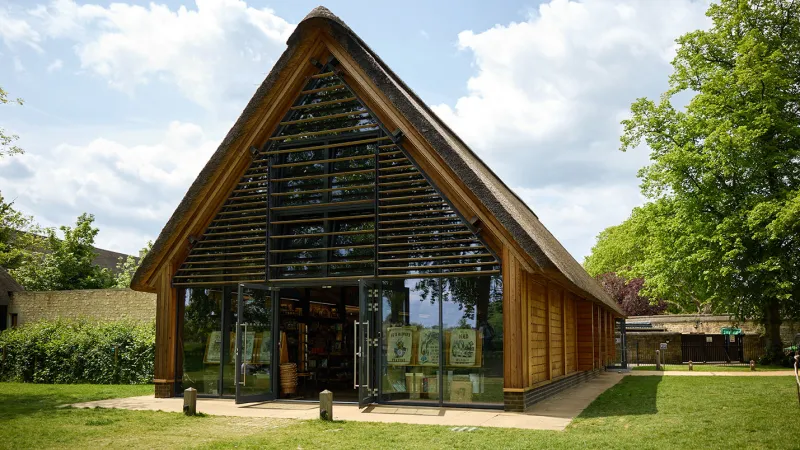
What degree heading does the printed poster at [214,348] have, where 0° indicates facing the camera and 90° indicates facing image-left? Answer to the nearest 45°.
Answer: approximately 0°

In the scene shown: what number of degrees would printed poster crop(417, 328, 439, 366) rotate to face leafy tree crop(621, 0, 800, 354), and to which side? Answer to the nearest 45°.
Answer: approximately 135° to its left

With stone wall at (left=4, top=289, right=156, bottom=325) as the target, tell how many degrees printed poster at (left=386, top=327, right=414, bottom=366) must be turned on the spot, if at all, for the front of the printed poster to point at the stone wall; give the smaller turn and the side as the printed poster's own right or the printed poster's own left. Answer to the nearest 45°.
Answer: approximately 135° to the printed poster's own right

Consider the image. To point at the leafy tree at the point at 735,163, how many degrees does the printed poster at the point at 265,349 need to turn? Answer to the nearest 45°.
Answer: approximately 135° to its left

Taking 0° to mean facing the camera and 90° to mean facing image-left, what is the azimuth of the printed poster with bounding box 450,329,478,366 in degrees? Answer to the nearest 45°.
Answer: approximately 0°

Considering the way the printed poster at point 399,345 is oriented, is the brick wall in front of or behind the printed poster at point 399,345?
behind
